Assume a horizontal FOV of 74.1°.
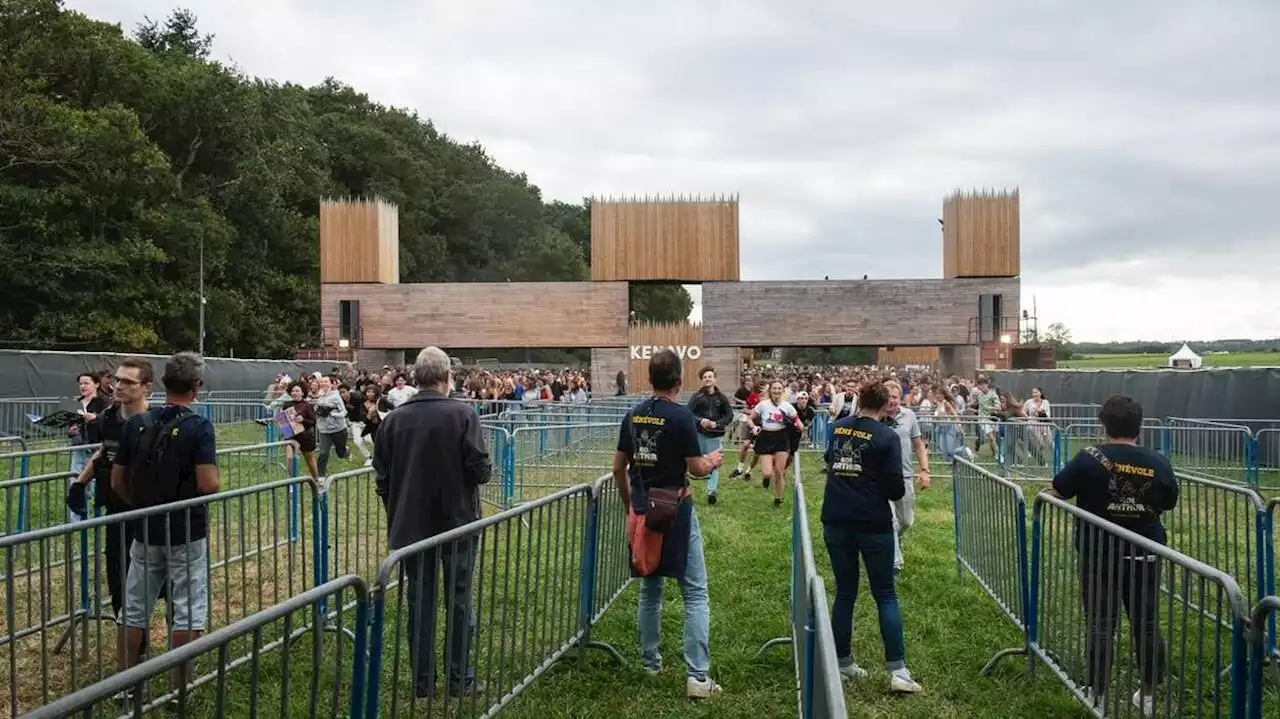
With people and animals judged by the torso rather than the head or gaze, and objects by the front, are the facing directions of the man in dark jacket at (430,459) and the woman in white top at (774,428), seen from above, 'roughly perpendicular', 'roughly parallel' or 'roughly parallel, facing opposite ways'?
roughly parallel, facing opposite ways

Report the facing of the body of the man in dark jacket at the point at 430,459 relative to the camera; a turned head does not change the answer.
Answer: away from the camera

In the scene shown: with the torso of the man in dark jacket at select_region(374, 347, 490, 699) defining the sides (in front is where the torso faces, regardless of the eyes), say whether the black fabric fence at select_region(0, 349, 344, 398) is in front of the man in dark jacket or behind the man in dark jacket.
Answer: in front

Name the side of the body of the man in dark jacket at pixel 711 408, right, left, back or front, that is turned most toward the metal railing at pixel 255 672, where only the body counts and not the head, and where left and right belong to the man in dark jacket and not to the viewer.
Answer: front

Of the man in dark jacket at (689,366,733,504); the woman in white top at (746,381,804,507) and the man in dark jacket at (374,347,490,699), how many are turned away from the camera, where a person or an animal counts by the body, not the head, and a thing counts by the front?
1

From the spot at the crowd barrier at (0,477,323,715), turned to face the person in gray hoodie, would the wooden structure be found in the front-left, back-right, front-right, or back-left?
front-right

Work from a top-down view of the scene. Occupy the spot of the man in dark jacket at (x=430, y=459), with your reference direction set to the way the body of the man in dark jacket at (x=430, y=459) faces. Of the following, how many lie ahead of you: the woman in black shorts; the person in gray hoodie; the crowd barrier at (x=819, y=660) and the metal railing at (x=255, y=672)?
2

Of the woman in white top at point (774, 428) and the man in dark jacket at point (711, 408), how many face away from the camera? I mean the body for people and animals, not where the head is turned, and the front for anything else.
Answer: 0

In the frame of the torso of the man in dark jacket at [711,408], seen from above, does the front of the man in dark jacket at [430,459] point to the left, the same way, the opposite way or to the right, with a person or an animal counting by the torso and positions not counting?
the opposite way

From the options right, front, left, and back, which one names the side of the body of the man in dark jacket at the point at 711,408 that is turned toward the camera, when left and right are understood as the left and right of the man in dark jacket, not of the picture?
front

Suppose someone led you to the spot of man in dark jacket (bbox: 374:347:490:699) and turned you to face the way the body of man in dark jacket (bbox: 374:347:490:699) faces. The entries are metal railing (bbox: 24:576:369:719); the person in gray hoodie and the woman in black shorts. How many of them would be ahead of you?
2

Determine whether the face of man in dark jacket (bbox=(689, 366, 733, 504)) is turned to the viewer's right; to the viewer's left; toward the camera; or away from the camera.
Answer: toward the camera

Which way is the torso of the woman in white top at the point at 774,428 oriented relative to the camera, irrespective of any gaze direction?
toward the camera

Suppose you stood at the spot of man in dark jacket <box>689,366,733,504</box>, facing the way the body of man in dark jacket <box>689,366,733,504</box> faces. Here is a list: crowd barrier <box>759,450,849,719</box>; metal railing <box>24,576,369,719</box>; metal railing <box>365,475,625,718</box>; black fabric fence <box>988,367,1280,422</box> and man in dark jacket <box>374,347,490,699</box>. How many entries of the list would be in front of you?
4

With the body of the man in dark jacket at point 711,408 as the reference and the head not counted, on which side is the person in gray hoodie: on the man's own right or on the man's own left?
on the man's own right

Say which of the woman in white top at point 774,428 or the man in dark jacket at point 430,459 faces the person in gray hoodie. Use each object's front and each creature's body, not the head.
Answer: the man in dark jacket
